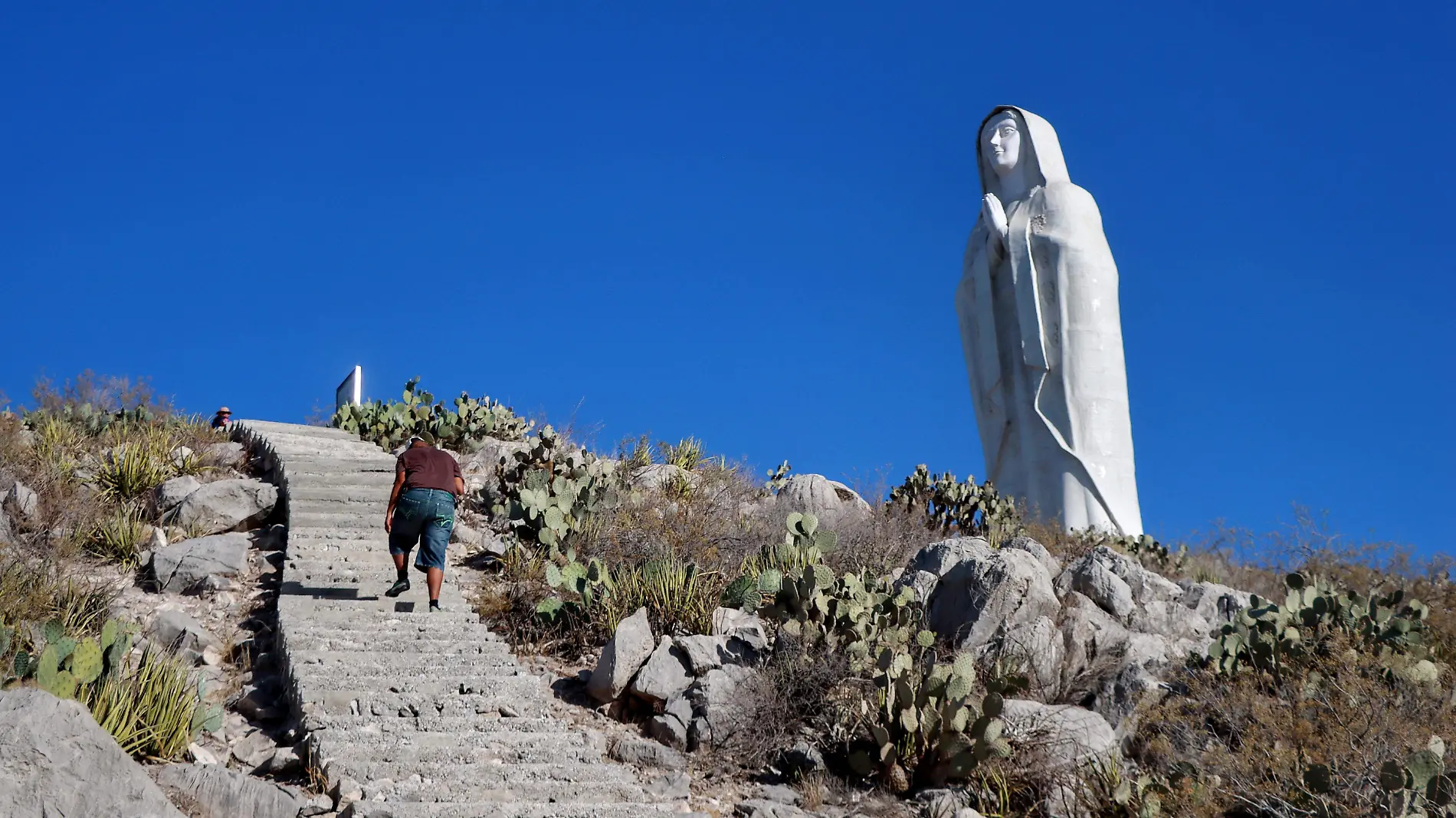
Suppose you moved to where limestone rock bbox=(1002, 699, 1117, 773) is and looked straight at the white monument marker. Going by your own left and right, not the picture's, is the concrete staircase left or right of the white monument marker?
left

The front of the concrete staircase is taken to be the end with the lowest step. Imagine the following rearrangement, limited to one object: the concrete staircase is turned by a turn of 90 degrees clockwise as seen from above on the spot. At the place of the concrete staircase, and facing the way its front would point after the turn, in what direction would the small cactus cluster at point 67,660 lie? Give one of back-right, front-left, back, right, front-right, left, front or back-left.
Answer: front

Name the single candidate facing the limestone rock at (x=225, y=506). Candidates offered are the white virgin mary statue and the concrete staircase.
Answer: the white virgin mary statue

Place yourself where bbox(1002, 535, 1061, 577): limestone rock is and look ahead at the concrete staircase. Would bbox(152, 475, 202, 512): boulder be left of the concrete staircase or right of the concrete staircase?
right

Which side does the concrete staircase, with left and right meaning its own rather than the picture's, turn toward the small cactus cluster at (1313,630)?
left

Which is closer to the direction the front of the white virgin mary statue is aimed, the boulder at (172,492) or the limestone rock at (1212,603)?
the boulder

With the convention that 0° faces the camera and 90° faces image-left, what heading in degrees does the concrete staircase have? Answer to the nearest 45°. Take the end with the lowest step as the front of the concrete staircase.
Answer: approximately 0°
